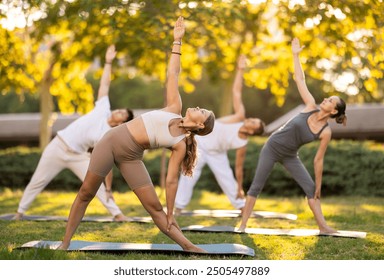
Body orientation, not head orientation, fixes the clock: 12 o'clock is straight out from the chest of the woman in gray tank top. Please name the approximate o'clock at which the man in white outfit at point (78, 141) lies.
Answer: The man in white outfit is roughly at 3 o'clock from the woman in gray tank top.

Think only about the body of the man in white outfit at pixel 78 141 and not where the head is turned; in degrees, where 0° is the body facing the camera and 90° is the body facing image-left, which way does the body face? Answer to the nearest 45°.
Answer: approximately 0°

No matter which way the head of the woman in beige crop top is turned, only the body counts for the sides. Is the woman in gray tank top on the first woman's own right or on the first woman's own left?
on the first woman's own left

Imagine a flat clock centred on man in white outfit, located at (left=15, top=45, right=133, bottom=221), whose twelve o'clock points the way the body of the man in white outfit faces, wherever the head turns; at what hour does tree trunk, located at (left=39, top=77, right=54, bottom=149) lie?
The tree trunk is roughly at 6 o'clock from the man in white outfit.

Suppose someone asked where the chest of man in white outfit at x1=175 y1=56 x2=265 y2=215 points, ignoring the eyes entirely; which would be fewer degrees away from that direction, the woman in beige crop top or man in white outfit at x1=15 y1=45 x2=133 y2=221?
the woman in beige crop top

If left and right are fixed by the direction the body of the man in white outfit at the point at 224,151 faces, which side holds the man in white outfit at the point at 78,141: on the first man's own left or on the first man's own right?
on the first man's own right
